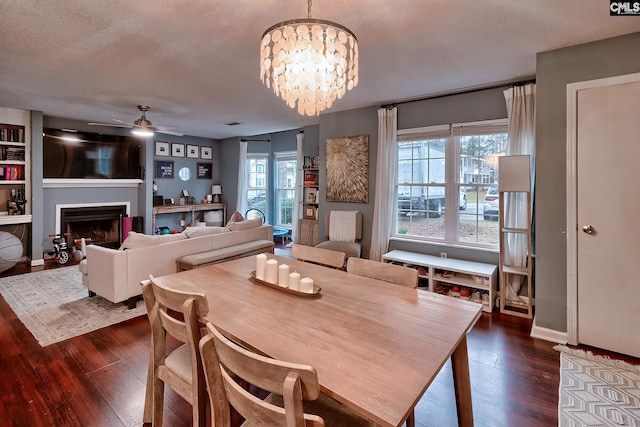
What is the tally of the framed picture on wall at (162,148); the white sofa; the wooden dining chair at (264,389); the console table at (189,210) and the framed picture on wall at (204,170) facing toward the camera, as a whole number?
3

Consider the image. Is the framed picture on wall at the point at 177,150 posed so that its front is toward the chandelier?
yes

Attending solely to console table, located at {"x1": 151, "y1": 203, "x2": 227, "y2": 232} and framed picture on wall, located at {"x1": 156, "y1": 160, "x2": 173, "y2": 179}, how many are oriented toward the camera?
2

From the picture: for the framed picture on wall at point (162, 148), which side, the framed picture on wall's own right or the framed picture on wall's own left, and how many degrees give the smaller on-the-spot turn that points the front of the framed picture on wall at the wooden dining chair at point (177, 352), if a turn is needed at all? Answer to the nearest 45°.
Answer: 0° — it already faces it

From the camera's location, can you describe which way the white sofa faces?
facing away from the viewer and to the left of the viewer

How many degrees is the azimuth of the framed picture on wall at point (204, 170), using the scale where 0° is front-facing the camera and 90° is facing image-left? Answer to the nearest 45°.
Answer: approximately 0°

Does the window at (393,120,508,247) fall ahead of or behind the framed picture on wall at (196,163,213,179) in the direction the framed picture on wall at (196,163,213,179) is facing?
ahead

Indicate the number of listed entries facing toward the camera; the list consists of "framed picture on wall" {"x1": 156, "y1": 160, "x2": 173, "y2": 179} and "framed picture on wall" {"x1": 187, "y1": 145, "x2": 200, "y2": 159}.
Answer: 2

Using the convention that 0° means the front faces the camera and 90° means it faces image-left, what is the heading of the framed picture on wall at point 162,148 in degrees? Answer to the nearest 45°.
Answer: approximately 0°

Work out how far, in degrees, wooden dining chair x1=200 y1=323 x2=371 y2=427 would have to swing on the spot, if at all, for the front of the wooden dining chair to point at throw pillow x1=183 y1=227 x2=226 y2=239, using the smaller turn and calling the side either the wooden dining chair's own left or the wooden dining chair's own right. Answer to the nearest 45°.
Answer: approximately 45° to the wooden dining chair's own left

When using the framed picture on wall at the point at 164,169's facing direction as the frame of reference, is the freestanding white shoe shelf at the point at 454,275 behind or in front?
in front
